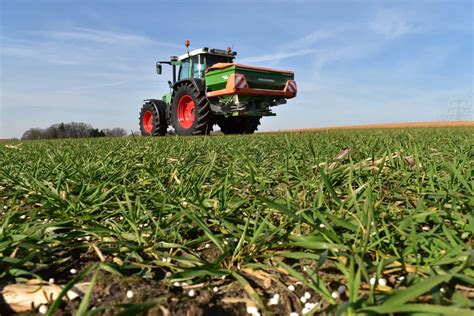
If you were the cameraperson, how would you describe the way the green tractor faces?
facing away from the viewer and to the left of the viewer

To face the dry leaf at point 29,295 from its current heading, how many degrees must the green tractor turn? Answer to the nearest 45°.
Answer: approximately 135° to its left

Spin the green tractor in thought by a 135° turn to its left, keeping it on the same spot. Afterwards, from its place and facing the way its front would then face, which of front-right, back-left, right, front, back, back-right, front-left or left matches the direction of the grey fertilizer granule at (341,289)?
front

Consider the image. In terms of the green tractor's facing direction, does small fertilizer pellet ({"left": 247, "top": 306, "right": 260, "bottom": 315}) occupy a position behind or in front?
behind

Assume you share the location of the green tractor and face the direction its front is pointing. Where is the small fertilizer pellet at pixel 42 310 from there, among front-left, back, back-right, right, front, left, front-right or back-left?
back-left
